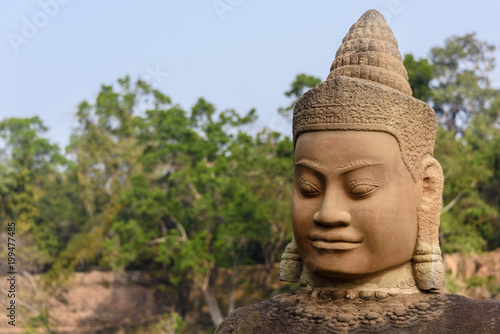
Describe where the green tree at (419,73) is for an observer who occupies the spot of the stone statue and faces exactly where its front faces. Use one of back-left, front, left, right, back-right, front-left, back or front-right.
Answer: back-right

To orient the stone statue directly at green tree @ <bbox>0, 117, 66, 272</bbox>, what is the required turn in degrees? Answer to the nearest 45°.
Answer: approximately 90° to its right

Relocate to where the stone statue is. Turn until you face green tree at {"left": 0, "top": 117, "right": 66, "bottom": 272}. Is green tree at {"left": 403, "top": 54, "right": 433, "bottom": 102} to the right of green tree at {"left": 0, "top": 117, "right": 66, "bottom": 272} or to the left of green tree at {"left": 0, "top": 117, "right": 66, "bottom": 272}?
right

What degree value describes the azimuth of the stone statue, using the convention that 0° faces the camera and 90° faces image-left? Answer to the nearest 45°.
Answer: approximately 45°
